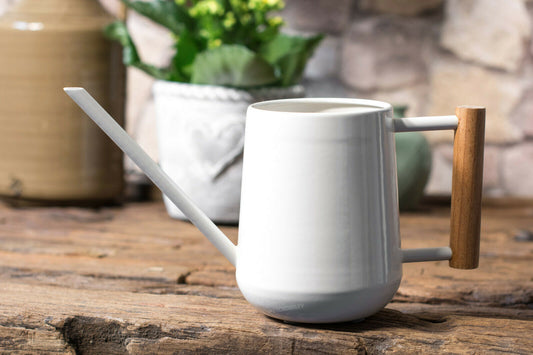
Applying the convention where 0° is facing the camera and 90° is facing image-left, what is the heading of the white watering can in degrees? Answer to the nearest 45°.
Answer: approximately 90°

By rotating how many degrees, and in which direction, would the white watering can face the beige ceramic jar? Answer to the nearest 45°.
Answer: approximately 45° to its right
